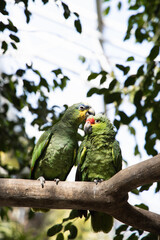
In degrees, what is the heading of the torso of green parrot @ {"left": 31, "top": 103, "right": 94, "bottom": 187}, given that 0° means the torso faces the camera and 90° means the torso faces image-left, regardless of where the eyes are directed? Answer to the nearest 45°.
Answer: approximately 315°
